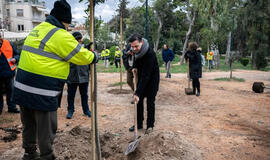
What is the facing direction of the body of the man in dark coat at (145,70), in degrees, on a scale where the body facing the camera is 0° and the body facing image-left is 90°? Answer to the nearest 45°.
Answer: approximately 45°

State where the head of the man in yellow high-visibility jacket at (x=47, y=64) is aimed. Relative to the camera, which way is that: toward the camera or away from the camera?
away from the camera

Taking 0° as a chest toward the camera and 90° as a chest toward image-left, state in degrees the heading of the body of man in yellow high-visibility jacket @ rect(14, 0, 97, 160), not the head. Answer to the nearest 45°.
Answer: approximately 225°

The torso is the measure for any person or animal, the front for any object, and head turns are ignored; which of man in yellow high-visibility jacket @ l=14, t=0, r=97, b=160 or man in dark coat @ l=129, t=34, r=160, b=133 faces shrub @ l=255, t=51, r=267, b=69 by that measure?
the man in yellow high-visibility jacket

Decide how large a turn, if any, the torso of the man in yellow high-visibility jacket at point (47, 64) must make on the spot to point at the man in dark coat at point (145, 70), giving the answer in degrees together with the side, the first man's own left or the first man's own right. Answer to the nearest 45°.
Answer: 0° — they already face them

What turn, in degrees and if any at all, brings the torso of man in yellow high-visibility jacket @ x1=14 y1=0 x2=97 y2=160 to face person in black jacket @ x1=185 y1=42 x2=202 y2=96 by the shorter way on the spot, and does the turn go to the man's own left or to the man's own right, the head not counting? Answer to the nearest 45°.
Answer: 0° — they already face them

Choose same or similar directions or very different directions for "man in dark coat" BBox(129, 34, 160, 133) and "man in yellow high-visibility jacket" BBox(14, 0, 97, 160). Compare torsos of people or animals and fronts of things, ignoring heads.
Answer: very different directions
